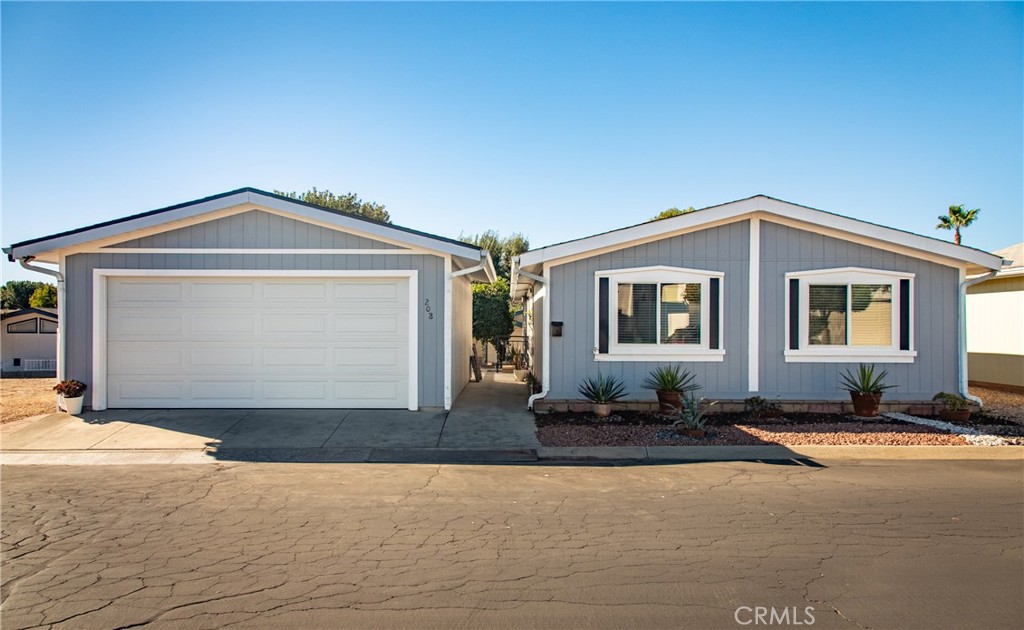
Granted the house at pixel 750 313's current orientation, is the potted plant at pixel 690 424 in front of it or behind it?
in front

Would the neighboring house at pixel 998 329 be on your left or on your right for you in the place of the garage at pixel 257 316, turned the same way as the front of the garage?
on your left

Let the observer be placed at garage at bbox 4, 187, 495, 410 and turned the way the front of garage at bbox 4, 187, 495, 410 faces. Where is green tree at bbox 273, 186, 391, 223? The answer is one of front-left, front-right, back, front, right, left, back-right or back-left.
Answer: back

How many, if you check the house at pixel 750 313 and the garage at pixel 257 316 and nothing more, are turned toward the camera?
2

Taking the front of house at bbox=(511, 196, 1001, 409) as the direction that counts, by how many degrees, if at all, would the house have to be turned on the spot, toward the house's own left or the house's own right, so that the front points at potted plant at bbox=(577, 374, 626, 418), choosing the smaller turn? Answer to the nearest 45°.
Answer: approximately 45° to the house's own right

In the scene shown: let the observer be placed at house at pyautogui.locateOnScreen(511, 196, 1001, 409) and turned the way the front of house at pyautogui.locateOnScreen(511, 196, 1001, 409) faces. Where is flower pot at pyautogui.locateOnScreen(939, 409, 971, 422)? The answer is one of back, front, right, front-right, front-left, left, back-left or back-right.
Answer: left

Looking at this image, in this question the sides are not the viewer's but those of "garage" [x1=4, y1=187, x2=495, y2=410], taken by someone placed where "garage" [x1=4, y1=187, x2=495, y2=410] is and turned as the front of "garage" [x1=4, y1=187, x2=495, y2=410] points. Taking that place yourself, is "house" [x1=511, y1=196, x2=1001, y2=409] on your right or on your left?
on your left

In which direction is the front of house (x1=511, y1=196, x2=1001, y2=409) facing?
toward the camera

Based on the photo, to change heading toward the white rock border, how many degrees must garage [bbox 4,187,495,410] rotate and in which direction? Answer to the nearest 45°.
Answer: approximately 45° to its left

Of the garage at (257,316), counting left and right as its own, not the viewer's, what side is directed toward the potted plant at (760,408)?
left
